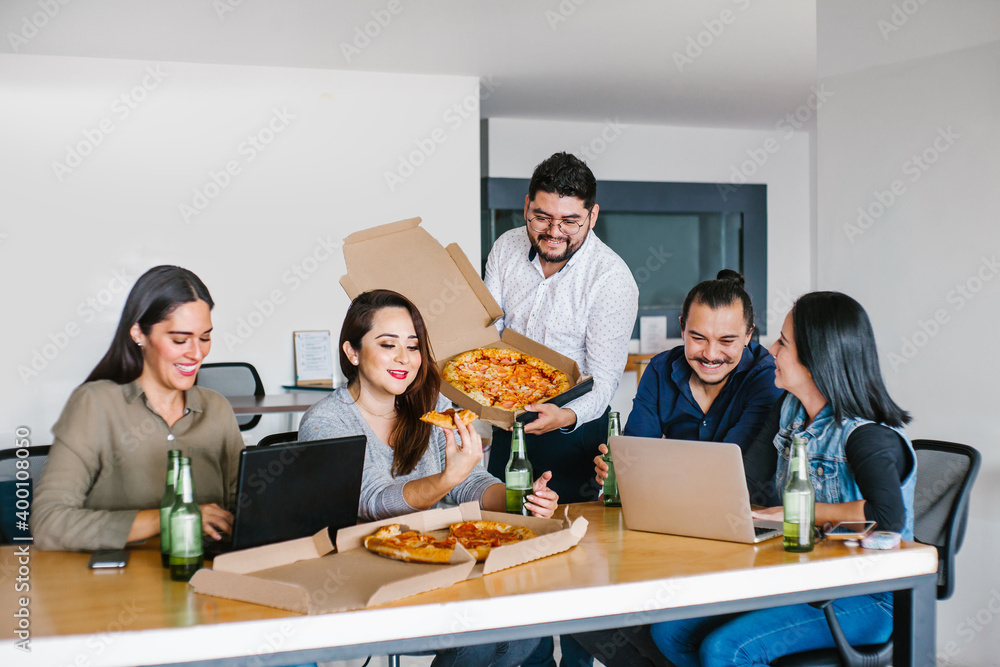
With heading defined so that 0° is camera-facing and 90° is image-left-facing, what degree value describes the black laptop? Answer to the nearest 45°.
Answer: approximately 135°

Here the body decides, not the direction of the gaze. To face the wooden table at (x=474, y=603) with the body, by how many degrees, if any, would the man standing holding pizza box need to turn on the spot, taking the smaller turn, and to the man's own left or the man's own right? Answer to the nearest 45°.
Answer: approximately 45° to the man's own left

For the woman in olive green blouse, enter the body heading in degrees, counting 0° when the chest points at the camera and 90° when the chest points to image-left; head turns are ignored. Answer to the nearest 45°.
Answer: approximately 315°

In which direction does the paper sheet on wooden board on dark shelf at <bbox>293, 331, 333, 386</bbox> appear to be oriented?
toward the camera

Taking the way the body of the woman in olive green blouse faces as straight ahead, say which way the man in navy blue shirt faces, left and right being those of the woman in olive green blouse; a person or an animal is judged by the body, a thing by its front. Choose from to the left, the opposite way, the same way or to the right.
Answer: to the right

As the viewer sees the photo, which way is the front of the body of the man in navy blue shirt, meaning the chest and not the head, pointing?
toward the camera

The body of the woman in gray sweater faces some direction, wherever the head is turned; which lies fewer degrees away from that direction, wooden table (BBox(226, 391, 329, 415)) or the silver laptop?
the silver laptop

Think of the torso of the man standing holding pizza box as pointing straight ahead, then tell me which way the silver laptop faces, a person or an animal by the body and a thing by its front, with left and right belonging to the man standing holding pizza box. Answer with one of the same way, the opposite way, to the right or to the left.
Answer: the opposite way

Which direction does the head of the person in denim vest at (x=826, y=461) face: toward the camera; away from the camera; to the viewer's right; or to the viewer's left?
to the viewer's left

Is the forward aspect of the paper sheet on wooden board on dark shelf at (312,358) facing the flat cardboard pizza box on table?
yes

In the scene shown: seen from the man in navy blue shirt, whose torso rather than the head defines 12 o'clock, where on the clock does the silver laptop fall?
The silver laptop is roughly at 12 o'clock from the man in navy blue shirt.

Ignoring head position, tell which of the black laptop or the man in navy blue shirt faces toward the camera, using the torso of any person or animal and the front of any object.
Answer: the man in navy blue shirt

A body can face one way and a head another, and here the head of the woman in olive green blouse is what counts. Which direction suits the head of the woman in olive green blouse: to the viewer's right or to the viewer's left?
to the viewer's right
